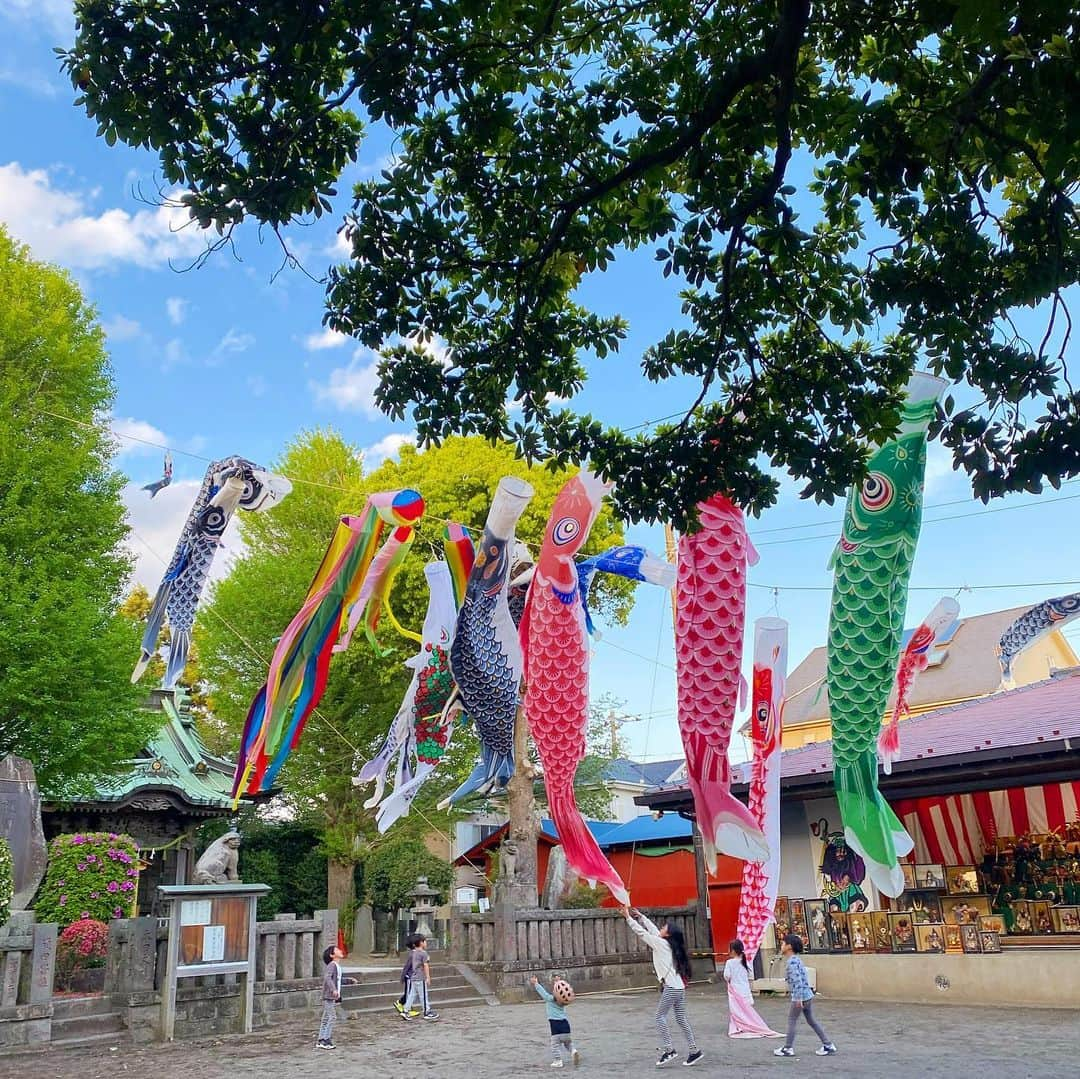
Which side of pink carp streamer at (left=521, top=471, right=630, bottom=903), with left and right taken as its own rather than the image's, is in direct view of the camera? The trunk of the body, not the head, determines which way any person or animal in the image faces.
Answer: right

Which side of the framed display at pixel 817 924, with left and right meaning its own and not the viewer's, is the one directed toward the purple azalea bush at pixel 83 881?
right

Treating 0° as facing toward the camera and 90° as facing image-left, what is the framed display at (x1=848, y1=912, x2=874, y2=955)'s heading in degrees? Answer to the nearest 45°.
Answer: approximately 0°

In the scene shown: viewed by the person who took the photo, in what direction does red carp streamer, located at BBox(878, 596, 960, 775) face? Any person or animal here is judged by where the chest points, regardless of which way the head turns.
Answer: facing to the right of the viewer
